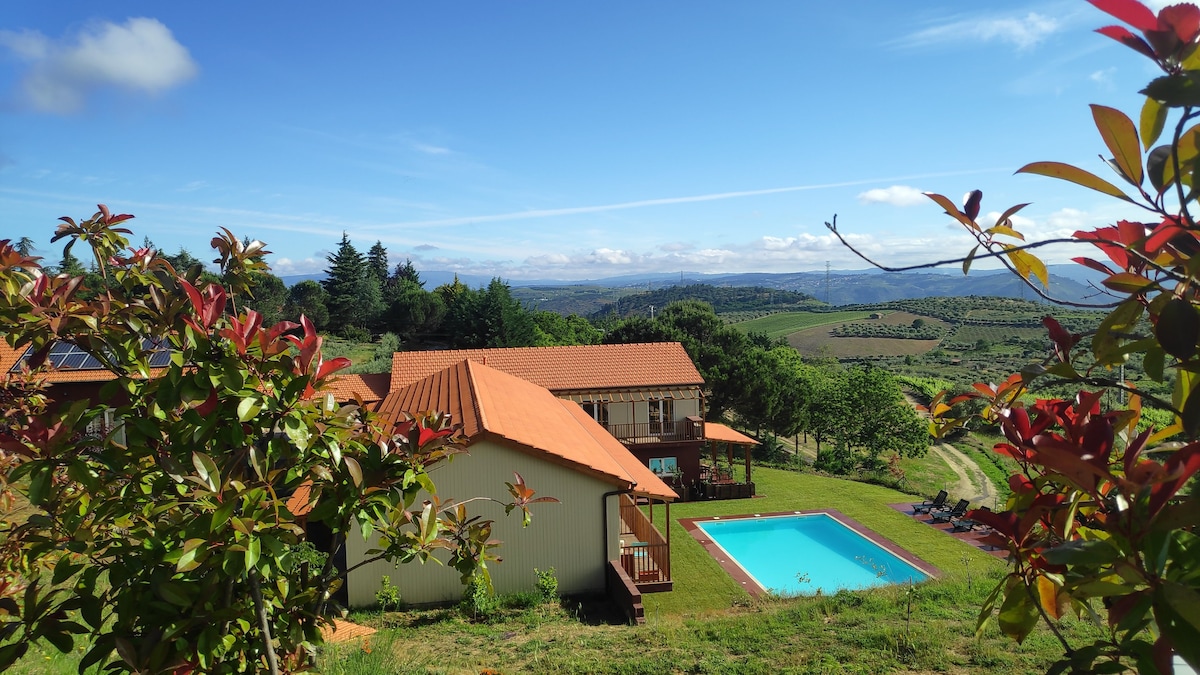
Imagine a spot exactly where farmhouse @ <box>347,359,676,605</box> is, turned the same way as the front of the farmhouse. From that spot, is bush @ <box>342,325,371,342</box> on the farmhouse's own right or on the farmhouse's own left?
on the farmhouse's own left

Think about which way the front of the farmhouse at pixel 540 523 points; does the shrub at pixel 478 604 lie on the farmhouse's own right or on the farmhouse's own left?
on the farmhouse's own right

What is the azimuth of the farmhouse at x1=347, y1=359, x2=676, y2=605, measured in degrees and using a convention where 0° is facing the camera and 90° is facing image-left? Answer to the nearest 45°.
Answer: approximately 270°

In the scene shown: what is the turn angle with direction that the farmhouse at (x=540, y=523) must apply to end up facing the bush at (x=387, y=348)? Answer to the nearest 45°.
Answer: approximately 90° to its left

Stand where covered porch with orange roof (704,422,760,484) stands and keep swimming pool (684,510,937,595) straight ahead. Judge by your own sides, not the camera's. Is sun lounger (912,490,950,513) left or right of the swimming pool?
left

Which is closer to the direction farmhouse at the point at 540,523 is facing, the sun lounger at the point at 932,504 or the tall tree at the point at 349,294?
the sun lounger

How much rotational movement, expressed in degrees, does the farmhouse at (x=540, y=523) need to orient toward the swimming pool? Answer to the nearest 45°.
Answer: approximately 45° to its left

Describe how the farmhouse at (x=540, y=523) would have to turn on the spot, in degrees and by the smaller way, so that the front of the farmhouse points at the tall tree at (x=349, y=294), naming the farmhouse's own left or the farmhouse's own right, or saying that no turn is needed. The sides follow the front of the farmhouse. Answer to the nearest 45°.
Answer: approximately 90° to the farmhouse's own left

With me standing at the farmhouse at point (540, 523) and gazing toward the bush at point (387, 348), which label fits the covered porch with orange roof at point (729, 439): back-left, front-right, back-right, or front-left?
front-right

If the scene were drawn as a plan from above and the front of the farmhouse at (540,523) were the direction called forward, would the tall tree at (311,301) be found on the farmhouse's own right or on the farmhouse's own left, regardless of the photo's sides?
on the farmhouse's own left
